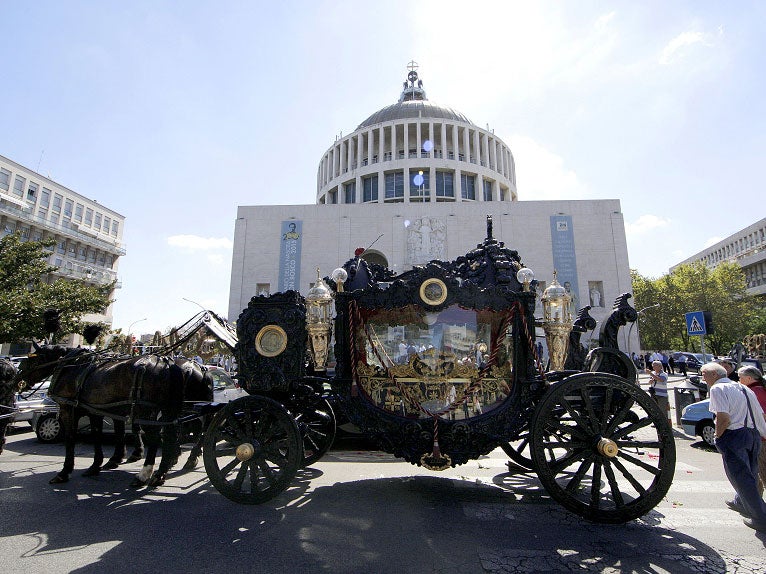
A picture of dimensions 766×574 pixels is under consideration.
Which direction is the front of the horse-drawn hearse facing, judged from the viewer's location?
facing to the left of the viewer

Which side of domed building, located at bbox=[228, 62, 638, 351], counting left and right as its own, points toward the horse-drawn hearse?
front

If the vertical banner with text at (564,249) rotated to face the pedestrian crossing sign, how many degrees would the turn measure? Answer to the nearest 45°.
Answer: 0° — it already faces it

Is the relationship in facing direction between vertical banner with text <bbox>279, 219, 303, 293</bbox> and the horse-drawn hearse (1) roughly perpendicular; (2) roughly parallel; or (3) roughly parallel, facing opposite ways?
roughly perpendicular

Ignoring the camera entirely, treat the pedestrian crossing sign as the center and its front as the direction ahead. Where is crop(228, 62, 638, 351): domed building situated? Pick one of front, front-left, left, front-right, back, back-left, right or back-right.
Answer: back-right

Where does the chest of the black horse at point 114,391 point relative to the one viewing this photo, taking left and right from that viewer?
facing to the left of the viewer

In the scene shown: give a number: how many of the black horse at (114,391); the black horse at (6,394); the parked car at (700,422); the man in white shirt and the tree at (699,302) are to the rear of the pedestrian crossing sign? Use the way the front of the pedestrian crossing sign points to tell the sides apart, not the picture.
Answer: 1

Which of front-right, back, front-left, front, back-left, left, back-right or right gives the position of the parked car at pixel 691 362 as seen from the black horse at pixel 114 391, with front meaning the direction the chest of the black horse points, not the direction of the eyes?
back

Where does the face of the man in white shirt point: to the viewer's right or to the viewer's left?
to the viewer's left

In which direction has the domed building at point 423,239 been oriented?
toward the camera

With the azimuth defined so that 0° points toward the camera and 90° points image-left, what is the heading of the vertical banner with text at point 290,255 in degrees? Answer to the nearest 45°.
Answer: approximately 0°

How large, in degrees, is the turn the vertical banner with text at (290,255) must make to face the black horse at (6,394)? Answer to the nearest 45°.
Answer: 0° — it already faces it

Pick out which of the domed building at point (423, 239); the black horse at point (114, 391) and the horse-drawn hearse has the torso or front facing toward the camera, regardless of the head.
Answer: the domed building

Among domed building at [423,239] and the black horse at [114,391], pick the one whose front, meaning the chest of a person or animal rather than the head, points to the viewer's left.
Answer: the black horse

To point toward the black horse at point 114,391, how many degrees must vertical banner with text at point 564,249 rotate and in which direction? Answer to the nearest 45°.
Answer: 0° — it already faces it

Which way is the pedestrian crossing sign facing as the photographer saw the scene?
facing the viewer

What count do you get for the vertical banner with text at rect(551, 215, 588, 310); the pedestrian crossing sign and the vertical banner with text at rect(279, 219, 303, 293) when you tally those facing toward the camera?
3
